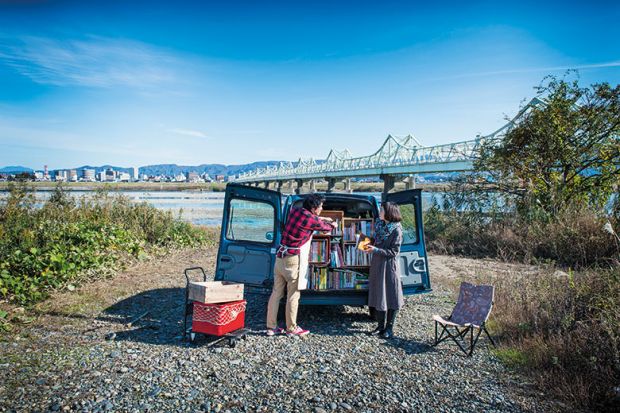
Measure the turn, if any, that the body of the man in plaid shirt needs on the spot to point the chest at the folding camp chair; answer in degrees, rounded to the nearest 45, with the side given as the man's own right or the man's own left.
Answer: approximately 45° to the man's own right

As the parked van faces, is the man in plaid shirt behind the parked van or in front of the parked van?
behind

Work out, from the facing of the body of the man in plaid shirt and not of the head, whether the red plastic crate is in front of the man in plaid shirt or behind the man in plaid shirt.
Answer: behind

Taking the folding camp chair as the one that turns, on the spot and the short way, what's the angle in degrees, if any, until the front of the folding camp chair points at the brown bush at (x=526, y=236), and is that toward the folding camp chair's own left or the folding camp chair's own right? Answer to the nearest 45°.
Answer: approximately 135° to the folding camp chair's own right

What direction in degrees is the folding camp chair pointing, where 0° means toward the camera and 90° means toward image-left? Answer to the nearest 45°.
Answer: approximately 45°

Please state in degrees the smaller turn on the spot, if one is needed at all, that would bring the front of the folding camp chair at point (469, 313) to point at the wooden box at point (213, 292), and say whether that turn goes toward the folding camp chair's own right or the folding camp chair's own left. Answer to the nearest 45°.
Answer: approximately 45° to the folding camp chair's own right

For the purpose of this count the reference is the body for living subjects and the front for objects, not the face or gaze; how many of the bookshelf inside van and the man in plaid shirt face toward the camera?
1

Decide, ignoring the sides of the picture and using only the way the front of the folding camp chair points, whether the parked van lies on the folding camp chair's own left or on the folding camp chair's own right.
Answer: on the folding camp chair's own right

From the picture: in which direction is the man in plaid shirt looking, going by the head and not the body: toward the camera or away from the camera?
away from the camera

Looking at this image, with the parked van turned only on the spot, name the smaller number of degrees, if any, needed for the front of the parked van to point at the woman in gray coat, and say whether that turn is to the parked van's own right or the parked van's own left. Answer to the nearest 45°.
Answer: approximately 135° to the parked van's own right

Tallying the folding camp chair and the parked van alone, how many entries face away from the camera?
1

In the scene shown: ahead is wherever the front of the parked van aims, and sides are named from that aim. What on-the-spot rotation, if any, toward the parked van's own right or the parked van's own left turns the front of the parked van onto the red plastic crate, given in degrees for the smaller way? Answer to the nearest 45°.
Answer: approximately 135° to the parked van's own left

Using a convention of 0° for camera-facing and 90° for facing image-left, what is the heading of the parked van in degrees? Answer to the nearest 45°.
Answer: approximately 180°

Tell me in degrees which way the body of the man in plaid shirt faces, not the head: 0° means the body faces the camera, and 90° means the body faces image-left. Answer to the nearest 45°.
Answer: approximately 225°
